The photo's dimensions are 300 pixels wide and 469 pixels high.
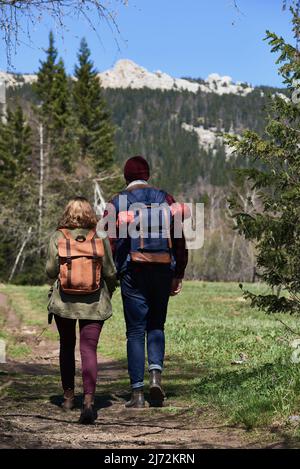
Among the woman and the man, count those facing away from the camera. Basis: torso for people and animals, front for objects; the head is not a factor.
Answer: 2

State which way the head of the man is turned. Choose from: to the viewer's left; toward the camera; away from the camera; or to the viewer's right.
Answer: away from the camera

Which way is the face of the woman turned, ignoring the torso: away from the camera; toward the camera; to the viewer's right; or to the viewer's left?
away from the camera

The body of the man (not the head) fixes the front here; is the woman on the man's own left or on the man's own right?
on the man's own left

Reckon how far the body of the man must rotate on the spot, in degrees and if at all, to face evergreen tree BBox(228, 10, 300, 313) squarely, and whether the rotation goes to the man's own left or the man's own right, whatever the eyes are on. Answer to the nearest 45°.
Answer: approximately 45° to the man's own right

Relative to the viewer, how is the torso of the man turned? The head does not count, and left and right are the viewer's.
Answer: facing away from the viewer

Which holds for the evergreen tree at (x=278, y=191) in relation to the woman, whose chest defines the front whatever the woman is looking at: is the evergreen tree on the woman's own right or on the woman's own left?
on the woman's own right

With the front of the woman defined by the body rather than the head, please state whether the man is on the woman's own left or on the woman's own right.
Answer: on the woman's own right

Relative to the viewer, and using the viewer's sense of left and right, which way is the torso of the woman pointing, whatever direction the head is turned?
facing away from the viewer
